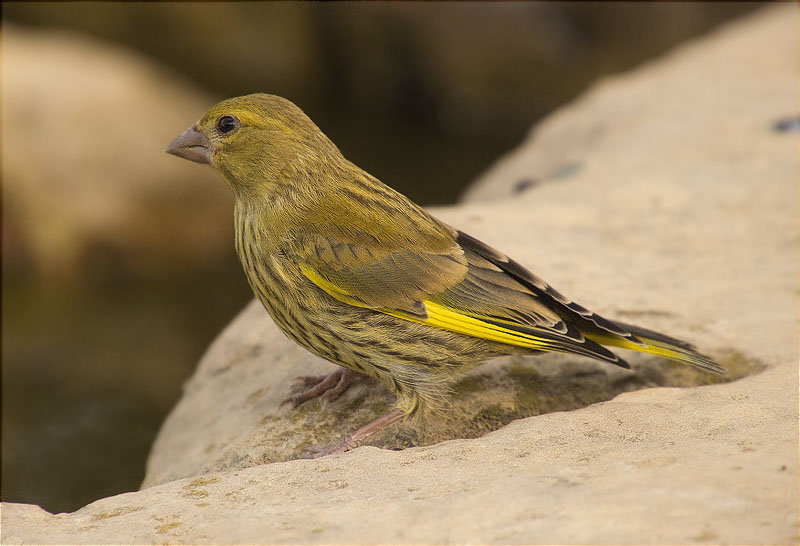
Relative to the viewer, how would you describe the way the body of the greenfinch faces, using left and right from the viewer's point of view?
facing to the left of the viewer

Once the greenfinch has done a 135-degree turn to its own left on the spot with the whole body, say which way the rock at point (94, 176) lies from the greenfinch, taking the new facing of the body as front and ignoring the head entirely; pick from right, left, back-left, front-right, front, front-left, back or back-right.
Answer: back
